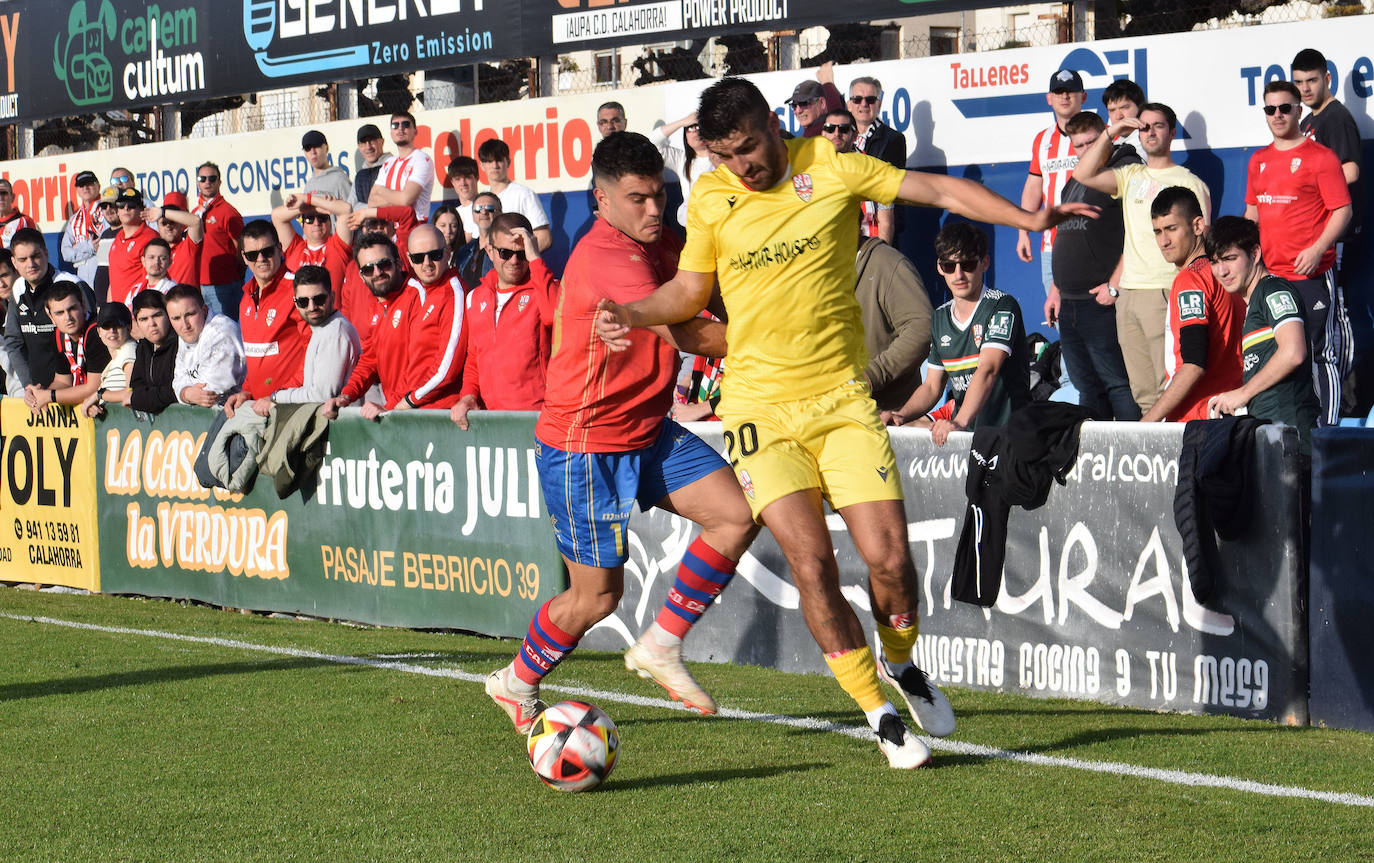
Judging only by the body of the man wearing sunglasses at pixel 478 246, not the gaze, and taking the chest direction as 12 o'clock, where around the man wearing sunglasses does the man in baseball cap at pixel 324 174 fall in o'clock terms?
The man in baseball cap is roughly at 5 o'clock from the man wearing sunglasses.

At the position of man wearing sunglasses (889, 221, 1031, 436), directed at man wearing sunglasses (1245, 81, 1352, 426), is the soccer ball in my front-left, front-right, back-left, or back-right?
back-right

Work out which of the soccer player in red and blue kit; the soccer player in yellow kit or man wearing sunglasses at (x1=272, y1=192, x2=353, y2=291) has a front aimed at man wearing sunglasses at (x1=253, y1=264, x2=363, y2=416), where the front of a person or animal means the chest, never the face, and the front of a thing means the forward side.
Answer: man wearing sunglasses at (x1=272, y1=192, x2=353, y2=291)

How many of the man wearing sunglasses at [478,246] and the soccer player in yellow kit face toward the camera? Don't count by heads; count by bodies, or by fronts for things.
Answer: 2

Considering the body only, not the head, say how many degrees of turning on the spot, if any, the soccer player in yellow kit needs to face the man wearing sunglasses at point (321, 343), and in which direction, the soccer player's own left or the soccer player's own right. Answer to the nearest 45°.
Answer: approximately 135° to the soccer player's own right

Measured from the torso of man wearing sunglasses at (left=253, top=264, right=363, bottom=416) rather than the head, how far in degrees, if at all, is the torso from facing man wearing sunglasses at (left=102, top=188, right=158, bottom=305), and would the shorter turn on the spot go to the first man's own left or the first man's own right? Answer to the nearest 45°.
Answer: approximately 135° to the first man's own right

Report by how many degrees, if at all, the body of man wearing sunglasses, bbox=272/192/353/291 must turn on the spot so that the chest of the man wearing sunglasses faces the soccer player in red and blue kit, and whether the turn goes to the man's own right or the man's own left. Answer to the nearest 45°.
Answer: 0° — they already face them

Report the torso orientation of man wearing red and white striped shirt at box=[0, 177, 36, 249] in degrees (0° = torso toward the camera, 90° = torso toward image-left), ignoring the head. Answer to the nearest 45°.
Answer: approximately 0°

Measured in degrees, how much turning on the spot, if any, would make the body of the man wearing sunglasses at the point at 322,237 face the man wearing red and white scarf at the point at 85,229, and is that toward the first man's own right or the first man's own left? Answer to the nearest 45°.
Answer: approximately 135° to the first man's own right

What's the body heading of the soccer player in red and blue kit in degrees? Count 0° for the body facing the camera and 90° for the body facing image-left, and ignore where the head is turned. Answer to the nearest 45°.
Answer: approximately 315°

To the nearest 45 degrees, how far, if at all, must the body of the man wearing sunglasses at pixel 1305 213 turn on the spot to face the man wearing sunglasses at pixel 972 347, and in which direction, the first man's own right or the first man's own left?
0° — they already face them

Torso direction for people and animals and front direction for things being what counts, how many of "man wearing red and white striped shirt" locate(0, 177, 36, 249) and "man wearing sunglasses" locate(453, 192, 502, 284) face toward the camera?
2
